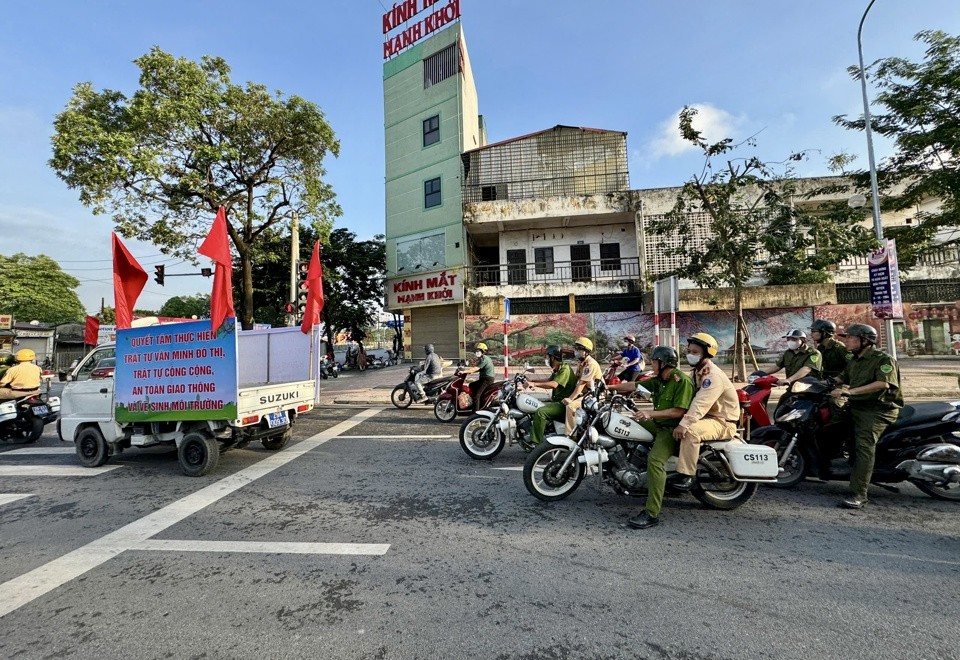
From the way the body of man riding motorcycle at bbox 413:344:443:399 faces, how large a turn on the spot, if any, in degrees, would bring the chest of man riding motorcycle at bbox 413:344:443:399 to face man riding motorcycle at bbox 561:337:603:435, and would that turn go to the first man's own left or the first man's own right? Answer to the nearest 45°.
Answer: approximately 90° to the first man's own left

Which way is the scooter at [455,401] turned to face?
to the viewer's left

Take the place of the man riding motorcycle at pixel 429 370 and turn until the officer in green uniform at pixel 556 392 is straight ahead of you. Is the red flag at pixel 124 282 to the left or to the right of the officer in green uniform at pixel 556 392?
right

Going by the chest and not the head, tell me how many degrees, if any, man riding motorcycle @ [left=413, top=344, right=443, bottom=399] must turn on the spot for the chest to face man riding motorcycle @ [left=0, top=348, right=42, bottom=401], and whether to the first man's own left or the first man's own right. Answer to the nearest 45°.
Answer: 0° — they already face them

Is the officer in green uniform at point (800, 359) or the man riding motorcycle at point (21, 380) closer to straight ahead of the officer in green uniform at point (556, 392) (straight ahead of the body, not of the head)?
the man riding motorcycle

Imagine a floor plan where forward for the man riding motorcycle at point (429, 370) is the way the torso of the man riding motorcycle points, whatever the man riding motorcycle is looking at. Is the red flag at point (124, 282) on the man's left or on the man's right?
on the man's left

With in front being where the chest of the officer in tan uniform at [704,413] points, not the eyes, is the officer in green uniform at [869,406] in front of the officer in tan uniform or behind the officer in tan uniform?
behind

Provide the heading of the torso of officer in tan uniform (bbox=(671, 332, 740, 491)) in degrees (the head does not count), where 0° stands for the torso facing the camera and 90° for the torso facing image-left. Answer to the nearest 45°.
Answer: approximately 90°

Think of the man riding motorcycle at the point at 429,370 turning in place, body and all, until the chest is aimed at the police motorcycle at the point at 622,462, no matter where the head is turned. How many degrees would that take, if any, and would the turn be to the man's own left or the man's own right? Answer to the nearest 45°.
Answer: approximately 90° to the man's own left
